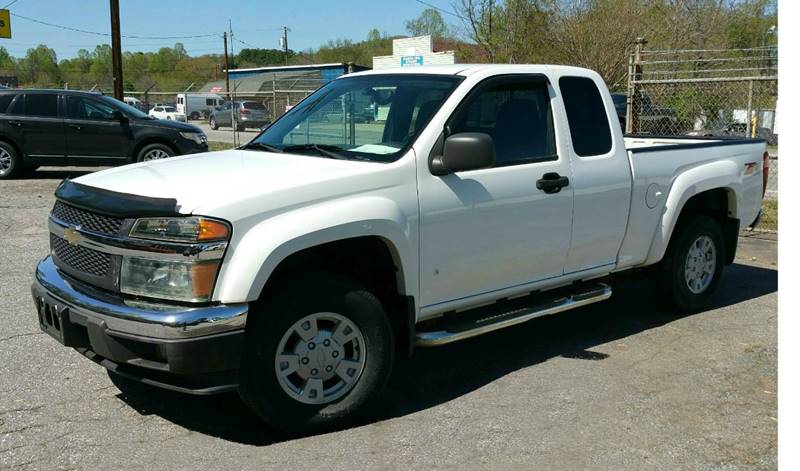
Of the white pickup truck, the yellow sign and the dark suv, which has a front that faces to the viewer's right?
the dark suv

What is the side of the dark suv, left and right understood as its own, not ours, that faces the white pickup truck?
right

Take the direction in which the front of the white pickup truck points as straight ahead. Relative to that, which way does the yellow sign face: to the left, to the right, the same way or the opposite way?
to the left

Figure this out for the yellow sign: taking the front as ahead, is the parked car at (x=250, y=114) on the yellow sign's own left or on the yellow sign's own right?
on the yellow sign's own left

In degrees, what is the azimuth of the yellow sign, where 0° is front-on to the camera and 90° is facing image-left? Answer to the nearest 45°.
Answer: approximately 0°

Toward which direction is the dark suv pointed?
to the viewer's right

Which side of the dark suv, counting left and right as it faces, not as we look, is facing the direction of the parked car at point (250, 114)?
left

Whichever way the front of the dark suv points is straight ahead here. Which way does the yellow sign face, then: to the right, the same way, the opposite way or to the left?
to the right
